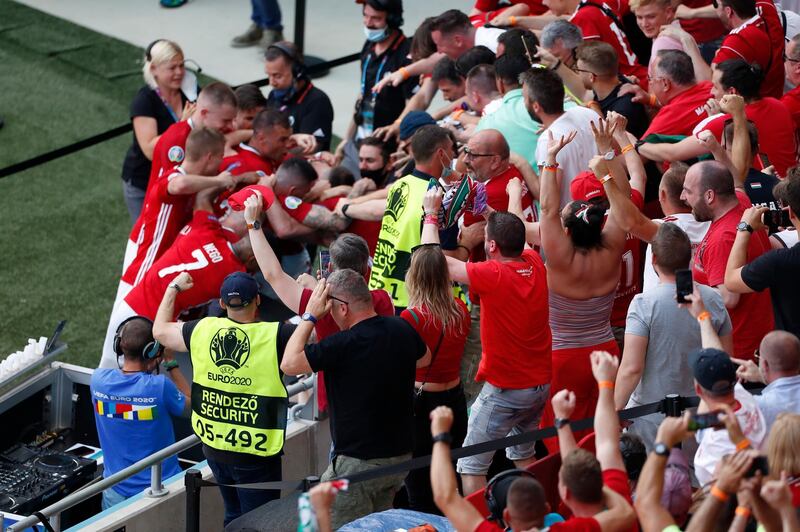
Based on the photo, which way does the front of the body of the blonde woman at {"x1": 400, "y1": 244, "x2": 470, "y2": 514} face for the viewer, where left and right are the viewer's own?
facing away from the viewer and to the left of the viewer

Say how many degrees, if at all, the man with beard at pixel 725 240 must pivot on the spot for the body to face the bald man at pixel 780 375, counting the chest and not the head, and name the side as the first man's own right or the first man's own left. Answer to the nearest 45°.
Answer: approximately 90° to the first man's own left

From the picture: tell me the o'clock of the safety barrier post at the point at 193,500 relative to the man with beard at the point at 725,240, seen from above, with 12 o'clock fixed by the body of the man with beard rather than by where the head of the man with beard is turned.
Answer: The safety barrier post is roughly at 11 o'clock from the man with beard.

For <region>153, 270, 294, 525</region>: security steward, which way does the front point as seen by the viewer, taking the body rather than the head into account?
away from the camera

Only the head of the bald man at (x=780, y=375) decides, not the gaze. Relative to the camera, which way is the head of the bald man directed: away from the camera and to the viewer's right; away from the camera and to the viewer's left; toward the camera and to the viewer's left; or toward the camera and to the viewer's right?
away from the camera and to the viewer's left

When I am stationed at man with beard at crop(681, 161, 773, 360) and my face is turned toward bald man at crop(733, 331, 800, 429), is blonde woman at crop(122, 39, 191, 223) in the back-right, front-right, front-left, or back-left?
back-right

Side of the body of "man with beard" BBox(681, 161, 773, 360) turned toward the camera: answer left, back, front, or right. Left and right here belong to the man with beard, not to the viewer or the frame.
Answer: left

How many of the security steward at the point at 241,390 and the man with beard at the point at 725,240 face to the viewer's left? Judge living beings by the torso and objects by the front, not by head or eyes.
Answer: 1

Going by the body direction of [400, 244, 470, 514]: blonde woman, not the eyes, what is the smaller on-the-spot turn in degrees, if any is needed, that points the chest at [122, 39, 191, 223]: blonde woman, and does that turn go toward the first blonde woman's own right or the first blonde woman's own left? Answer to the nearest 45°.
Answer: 0° — they already face them

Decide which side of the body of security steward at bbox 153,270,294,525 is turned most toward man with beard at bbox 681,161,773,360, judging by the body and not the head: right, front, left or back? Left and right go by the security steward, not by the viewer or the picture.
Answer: right

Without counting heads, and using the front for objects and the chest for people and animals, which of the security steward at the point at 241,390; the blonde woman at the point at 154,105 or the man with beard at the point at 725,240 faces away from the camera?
the security steward

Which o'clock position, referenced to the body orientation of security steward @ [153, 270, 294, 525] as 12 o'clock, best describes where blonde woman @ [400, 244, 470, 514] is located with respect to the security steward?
The blonde woman is roughly at 3 o'clock from the security steward.
